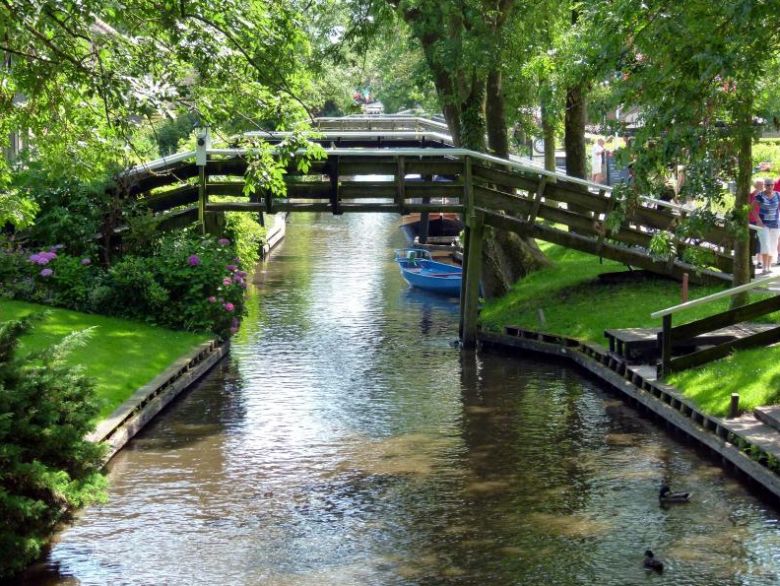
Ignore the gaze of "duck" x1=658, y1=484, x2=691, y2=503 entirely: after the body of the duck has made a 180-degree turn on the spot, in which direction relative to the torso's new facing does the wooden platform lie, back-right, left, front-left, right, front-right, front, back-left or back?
left

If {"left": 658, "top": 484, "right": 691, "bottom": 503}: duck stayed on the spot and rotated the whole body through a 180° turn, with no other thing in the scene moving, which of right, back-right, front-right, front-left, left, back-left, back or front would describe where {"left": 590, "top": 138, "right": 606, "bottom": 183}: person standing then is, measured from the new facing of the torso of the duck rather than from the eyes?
left

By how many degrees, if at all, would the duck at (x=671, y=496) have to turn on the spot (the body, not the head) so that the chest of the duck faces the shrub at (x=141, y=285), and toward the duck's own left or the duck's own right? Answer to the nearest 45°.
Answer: approximately 45° to the duck's own right

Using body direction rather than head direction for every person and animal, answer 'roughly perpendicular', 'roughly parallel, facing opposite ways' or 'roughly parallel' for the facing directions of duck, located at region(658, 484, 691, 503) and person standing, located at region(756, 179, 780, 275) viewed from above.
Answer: roughly perpendicular

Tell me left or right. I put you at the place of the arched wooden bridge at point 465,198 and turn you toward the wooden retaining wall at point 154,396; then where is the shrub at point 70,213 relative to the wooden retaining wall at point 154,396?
right

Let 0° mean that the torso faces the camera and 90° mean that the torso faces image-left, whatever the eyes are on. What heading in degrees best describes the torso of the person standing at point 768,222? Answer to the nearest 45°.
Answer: approximately 0°

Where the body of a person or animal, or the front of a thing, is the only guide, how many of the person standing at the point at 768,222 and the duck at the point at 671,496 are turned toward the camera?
1

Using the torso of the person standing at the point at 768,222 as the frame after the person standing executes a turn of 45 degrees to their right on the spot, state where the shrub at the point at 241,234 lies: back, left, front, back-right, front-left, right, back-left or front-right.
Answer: front-right
